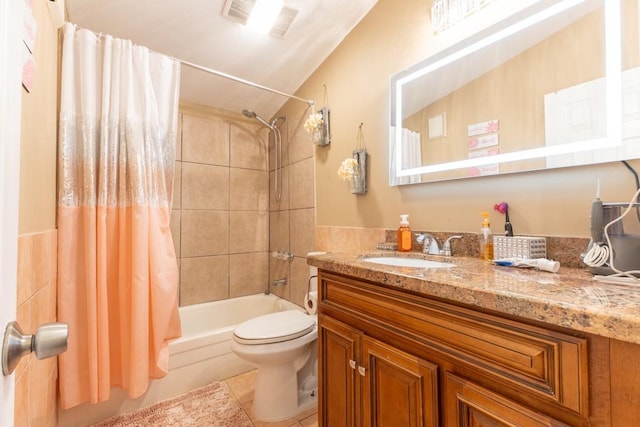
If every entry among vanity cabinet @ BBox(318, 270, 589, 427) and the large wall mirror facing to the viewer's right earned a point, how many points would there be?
0

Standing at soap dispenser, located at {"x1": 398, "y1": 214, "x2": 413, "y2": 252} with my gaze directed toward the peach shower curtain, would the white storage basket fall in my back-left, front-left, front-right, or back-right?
back-left

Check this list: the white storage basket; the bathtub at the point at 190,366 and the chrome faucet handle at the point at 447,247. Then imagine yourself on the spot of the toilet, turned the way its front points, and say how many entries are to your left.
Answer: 2

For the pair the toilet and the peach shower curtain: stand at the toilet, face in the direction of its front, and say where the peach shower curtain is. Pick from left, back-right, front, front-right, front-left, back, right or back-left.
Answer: front-right

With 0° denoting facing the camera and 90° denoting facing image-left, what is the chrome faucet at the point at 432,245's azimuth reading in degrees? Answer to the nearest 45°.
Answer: approximately 45°

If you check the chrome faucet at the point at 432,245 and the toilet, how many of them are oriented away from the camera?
0

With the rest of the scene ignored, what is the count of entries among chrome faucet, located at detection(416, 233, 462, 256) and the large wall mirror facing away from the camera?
0

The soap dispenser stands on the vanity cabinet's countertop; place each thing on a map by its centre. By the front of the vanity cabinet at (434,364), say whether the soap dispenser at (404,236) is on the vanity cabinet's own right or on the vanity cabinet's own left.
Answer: on the vanity cabinet's own right

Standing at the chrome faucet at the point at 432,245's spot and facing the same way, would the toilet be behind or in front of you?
in front

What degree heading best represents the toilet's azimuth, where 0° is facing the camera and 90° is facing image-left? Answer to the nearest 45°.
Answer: approximately 45°

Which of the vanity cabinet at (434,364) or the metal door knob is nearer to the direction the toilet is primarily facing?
the metal door knob
